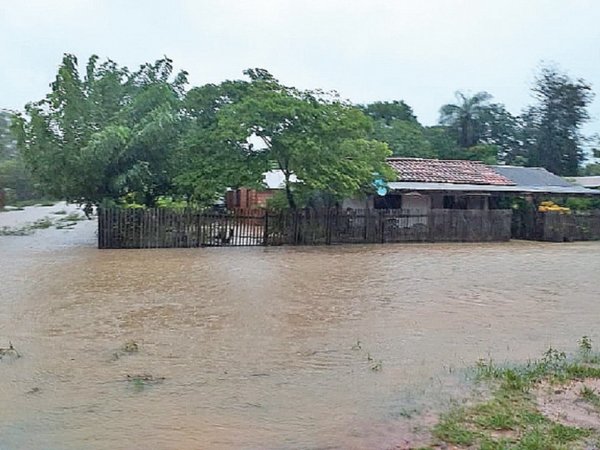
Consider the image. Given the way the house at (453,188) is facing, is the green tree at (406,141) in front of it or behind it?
behind

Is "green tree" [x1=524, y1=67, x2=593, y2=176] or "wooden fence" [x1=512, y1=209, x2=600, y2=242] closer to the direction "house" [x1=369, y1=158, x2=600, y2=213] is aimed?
the wooden fence

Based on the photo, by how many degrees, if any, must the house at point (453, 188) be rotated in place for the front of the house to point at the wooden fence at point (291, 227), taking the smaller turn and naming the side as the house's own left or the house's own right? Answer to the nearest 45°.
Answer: approximately 45° to the house's own right

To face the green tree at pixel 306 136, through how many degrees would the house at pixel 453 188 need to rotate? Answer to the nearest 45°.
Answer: approximately 45° to its right

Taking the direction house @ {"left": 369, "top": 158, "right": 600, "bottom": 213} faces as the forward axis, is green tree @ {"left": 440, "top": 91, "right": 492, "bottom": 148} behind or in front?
behind

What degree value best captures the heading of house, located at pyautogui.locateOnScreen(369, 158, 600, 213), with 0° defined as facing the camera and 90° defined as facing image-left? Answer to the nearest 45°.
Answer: approximately 0°

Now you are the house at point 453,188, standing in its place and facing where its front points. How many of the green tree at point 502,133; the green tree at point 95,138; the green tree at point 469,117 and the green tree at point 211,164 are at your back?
2

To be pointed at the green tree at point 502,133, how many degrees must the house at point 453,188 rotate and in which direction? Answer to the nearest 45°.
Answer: approximately 180°

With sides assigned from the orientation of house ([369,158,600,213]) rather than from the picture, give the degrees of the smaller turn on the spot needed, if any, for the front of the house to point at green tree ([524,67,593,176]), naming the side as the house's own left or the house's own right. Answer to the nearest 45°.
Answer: approximately 180°
